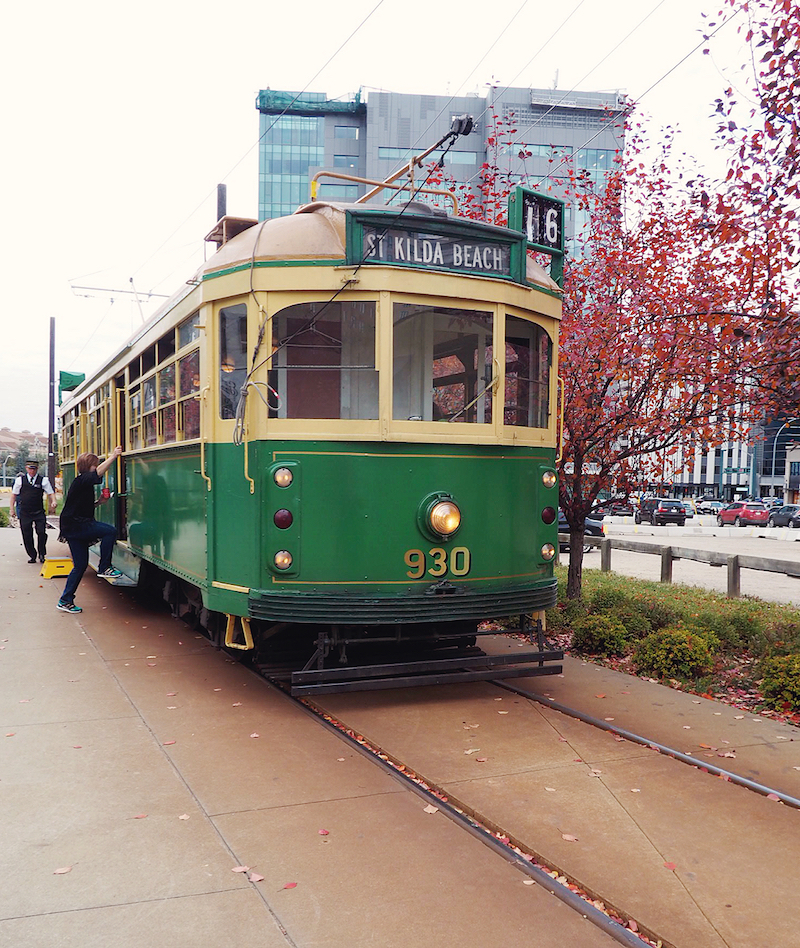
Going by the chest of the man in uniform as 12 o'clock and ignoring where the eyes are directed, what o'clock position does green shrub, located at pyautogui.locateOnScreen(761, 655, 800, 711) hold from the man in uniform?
The green shrub is roughly at 11 o'clock from the man in uniform.

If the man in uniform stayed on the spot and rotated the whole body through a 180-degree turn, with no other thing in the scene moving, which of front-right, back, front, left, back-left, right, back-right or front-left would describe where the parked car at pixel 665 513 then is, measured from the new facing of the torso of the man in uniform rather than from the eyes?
front-right

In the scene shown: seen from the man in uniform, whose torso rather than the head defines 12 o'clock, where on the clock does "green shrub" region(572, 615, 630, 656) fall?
The green shrub is roughly at 11 o'clock from the man in uniform.

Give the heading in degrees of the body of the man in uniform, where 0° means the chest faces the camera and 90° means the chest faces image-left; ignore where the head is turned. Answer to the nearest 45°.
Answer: approximately 0°

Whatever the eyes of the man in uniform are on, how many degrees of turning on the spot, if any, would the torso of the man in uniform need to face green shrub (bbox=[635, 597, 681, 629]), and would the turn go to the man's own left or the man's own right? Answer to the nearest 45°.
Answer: approximately 45° to the man's own left

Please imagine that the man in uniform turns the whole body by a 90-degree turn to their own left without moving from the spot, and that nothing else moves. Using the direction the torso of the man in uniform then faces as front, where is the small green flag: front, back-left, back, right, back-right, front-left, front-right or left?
left
